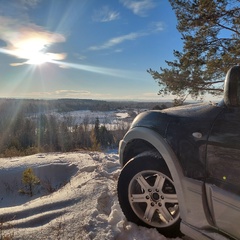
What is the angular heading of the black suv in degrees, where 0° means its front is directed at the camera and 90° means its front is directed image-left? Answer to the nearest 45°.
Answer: approximately 135°
